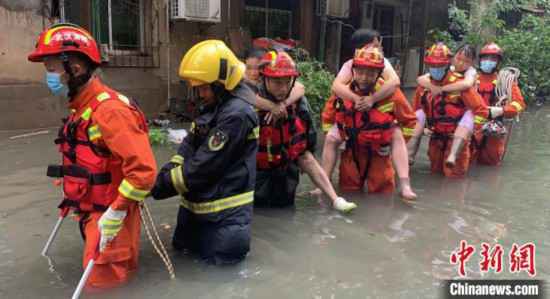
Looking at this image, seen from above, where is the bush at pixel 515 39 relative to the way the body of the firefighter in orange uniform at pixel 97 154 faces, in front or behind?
behind
